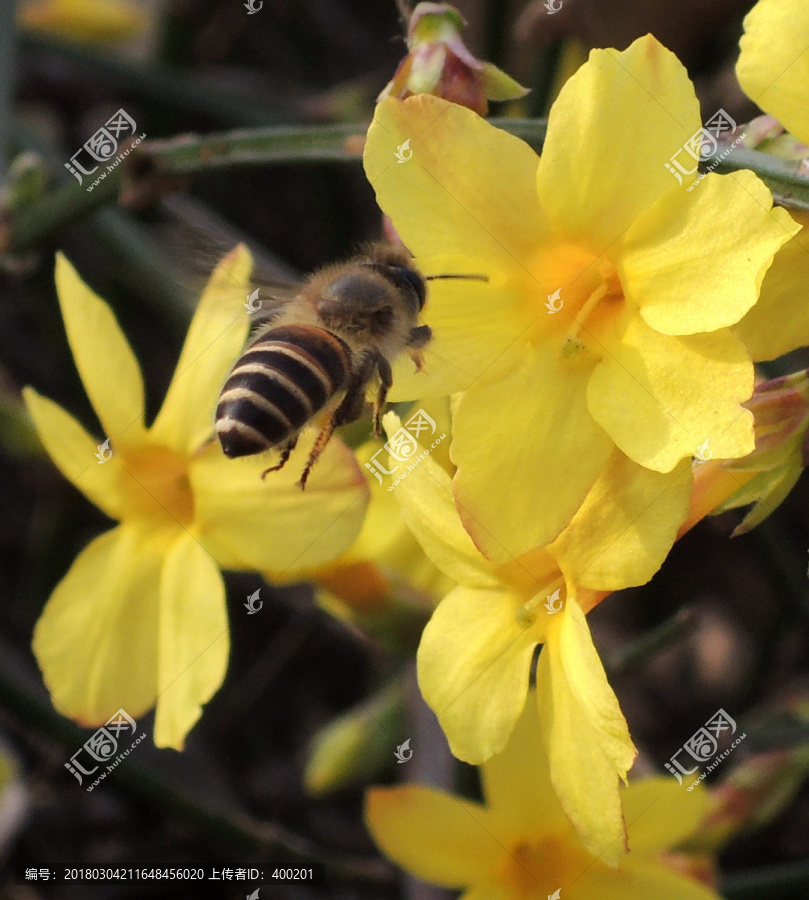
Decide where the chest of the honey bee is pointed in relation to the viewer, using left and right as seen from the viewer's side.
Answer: facing away from the viewer and to the right of the viewer
